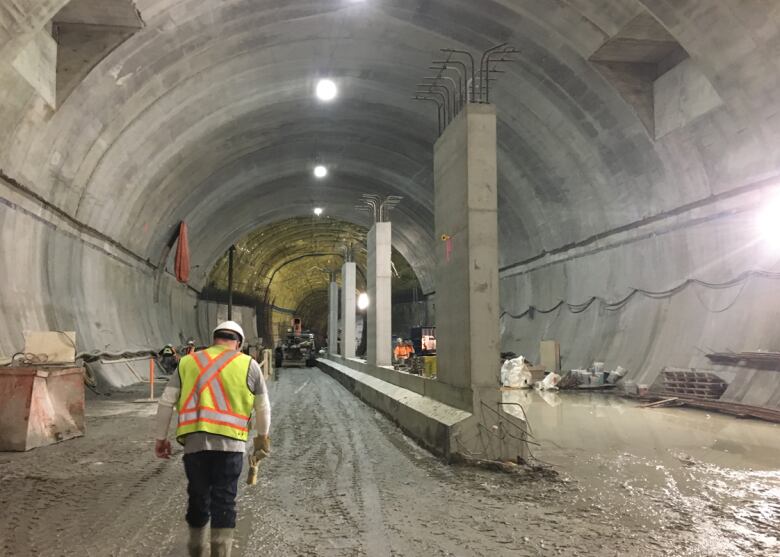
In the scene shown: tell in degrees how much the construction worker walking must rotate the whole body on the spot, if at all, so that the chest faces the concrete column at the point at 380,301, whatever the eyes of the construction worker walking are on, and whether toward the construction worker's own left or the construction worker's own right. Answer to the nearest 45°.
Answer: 0° — they already face it

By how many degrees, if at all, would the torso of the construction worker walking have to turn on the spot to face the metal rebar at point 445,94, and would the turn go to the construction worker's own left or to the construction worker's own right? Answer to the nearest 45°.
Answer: approximately 45° to the construction worker's own right

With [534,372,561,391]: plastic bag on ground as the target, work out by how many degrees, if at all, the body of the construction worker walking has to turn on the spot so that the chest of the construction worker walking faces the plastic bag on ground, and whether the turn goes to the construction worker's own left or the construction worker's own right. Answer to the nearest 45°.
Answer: approximately 45° to the construction worker's own right

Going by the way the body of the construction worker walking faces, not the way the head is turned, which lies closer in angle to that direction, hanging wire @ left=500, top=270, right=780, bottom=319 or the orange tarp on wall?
the orange tarp on wall

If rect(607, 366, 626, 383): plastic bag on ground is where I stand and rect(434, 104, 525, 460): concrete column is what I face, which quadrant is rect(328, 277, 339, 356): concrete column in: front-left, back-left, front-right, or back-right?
back-right

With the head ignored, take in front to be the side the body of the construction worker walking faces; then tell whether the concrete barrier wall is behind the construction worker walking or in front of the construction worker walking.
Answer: in front

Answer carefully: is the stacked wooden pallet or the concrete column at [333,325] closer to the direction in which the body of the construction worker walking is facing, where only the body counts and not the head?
the concrete column

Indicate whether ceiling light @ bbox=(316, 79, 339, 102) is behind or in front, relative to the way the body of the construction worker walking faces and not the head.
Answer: in front

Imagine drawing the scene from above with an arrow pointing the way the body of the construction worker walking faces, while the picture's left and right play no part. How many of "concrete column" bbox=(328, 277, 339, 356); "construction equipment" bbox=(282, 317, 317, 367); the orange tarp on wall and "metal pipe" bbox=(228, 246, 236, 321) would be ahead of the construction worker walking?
4

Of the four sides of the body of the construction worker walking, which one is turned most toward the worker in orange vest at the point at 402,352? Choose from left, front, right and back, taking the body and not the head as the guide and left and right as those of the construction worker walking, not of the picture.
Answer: front

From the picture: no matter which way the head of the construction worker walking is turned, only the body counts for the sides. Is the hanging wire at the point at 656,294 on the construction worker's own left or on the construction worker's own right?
on the construction worker's own right

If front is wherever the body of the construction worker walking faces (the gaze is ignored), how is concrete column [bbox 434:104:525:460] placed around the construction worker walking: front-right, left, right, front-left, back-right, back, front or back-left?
front-right

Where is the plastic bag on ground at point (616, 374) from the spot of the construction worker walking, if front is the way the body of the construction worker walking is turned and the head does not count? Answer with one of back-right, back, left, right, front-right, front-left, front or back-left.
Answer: front-right

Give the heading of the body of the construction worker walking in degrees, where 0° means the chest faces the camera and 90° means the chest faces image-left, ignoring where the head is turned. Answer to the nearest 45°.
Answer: approximately 180°

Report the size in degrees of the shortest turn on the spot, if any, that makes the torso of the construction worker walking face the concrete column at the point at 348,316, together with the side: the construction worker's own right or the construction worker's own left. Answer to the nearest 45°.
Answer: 0° — they already face it
